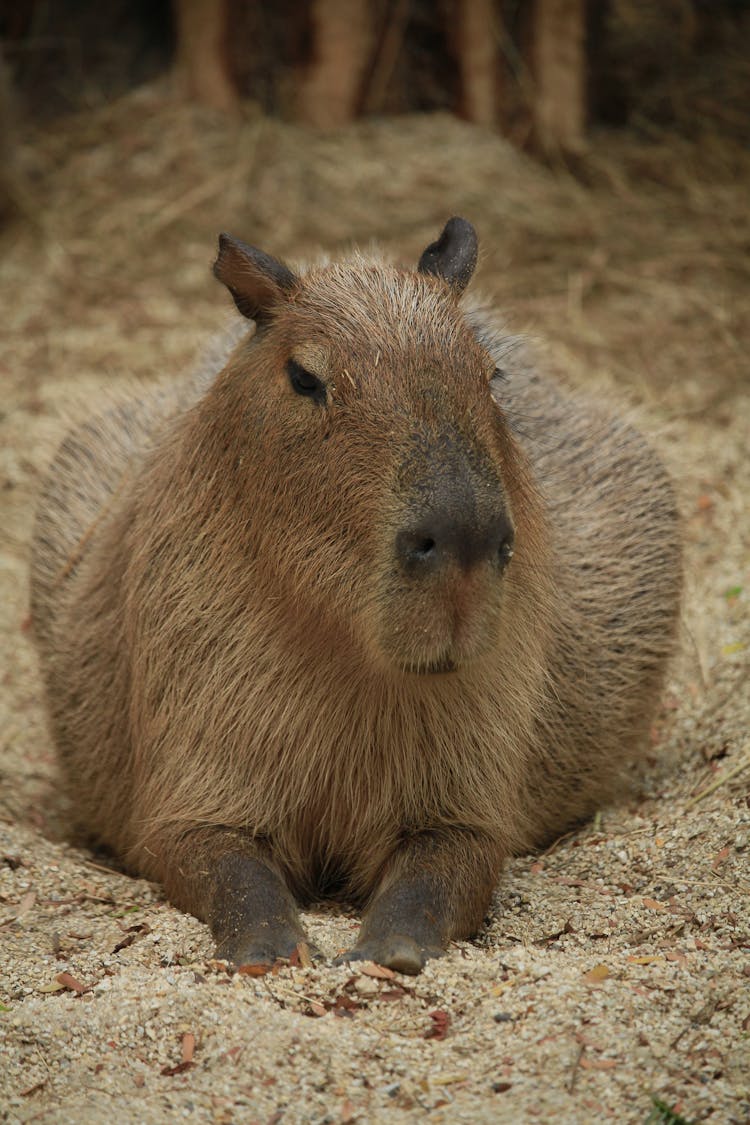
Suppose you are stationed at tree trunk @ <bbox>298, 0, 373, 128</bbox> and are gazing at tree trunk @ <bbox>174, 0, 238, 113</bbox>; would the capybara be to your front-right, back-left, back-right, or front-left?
back-left

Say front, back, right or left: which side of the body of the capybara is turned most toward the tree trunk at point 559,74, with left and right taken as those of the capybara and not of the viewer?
back

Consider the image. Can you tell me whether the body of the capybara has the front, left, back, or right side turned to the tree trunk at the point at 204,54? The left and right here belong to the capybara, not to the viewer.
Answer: back

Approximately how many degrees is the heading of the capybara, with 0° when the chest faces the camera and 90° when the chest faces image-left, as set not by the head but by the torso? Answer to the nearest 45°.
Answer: approximately 0°

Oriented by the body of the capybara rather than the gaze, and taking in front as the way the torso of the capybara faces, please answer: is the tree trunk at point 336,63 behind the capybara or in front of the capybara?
behind
